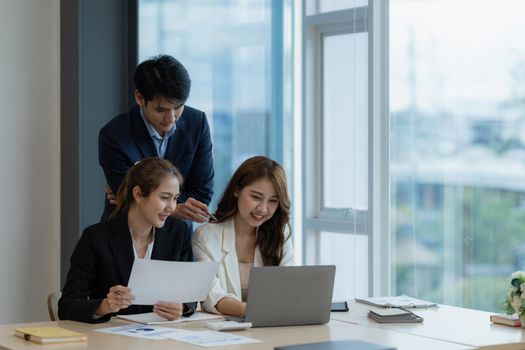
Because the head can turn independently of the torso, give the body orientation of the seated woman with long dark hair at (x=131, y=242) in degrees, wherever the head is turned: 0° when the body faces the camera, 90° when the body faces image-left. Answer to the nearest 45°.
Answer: approximately 315°

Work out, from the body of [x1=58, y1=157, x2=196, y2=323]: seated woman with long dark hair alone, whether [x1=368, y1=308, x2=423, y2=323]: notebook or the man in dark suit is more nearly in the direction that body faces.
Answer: the notebook

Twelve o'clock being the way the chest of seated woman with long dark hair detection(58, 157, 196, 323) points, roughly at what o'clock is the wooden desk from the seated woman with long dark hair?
The wooden desk is roughly at 12 o'clock from the seated woman with long dark hair.

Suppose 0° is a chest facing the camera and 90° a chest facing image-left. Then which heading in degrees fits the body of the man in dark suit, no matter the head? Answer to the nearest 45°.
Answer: approximately 315°

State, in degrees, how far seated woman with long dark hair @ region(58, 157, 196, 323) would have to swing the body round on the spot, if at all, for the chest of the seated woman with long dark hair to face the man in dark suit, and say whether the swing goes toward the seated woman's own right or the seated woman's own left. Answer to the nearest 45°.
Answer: approximately 135° to the seated woman's own left
